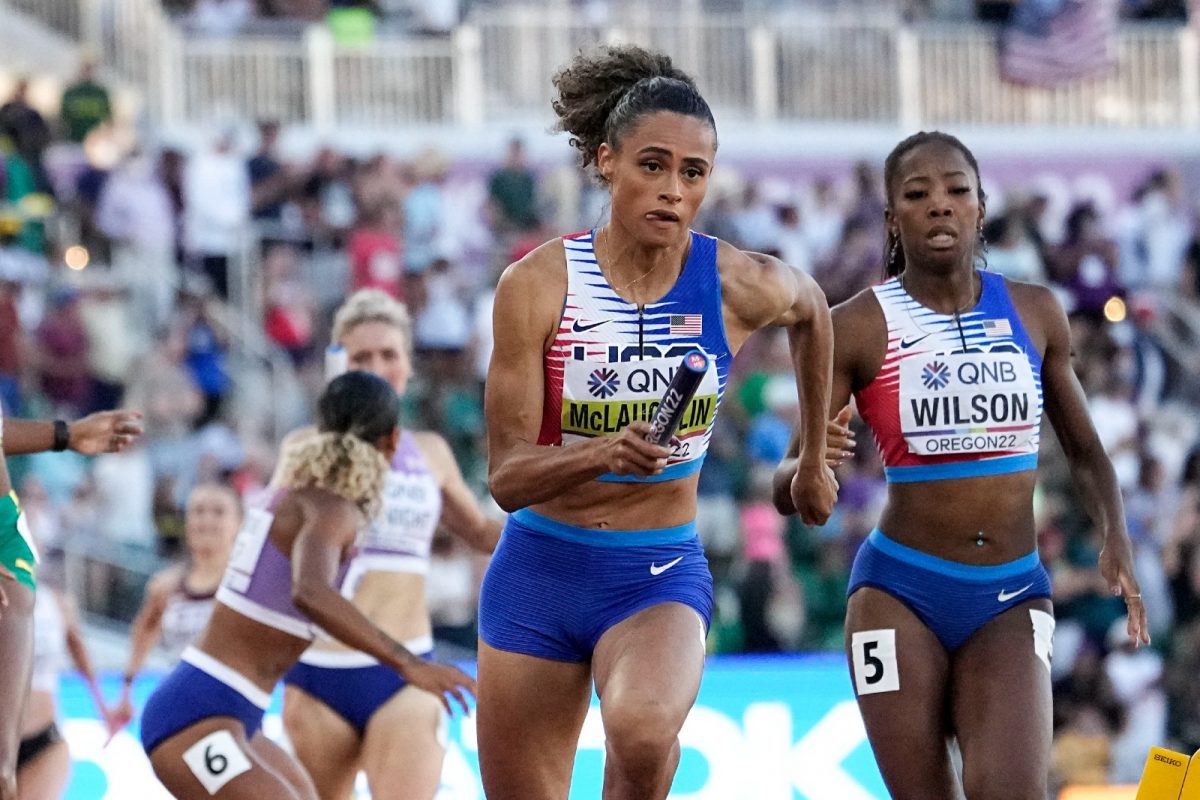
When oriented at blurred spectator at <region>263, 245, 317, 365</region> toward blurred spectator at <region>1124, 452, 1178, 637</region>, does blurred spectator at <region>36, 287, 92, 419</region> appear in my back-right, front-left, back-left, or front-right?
back-right

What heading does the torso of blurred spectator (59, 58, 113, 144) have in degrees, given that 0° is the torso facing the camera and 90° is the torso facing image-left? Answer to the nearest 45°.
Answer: approximately 0°

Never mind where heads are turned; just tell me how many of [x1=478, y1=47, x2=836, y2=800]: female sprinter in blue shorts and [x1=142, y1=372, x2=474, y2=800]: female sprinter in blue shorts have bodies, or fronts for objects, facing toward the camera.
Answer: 1

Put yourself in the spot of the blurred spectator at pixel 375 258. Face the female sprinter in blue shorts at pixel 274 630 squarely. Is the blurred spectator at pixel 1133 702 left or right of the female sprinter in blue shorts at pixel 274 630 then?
left

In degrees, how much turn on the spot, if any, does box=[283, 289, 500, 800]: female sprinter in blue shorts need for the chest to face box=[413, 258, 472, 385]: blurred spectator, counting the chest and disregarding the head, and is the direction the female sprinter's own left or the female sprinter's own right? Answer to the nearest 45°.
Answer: approximately 180°

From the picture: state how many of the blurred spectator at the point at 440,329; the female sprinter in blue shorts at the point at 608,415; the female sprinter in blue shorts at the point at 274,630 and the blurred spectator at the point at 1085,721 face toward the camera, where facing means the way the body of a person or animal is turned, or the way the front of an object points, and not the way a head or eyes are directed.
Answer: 3

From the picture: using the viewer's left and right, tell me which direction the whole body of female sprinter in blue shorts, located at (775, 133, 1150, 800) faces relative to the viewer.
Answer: facing the viewer

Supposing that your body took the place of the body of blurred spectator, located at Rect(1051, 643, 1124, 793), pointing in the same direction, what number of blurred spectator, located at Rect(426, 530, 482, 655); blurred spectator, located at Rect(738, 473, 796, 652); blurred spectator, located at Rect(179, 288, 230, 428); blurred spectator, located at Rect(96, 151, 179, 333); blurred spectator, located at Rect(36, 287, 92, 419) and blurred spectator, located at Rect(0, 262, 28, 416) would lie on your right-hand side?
6

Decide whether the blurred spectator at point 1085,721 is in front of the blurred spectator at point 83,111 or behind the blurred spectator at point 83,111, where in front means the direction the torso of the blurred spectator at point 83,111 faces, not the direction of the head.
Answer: in front

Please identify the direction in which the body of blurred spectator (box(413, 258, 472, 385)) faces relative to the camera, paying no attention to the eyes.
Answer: toward the camera

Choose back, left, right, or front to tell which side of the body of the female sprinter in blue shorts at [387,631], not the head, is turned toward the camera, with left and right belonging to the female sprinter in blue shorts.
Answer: front

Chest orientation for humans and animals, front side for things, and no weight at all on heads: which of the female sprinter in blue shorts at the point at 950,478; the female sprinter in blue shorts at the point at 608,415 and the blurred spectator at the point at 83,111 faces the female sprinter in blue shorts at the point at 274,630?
the blurred spectator

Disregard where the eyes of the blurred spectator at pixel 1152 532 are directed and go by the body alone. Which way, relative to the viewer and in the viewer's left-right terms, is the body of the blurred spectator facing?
facing the viewer
